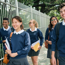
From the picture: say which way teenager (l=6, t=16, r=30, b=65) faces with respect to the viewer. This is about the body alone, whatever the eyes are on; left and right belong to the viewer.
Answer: facing the viewer and to the left of the viewer
